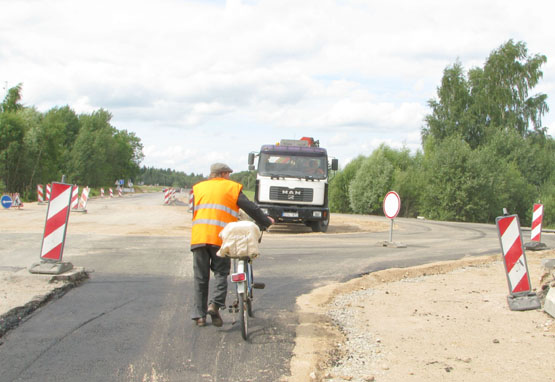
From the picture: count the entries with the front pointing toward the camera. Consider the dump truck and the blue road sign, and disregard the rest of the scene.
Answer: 2

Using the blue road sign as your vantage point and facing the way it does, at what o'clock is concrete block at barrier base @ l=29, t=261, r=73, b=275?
The concrete block at barrier base is roughly at 12 o'clock from the blue road sign.

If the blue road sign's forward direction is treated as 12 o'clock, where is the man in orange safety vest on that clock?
The man in orange safety vest is roughly at 12 o'clock from the blue road sign.

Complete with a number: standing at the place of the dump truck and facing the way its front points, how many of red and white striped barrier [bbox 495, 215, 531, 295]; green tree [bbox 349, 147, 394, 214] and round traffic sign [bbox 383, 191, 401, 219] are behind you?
1

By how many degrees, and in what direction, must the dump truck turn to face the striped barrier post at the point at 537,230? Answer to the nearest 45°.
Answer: approximately 45° to its left

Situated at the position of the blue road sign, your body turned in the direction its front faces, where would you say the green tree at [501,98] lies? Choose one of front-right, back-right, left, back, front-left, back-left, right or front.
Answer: left

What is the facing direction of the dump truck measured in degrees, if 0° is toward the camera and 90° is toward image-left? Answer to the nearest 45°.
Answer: approximately 0°

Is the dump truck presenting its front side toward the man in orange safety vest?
yes

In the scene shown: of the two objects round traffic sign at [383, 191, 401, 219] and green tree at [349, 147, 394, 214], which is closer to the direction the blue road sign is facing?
the round traffic sign

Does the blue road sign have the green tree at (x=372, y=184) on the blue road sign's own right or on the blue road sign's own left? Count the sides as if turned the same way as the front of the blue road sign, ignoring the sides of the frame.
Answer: on the blue road sign's own left

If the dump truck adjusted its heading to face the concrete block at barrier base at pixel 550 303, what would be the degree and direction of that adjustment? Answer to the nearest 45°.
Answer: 0° — it already faces it

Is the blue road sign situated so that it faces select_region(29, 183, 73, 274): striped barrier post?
yes

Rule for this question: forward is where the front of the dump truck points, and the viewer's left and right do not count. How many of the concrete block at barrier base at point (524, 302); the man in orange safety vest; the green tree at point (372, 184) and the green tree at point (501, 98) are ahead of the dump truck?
2

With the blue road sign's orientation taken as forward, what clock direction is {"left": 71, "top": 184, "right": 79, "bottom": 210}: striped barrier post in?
The striped barrier post is roughly at 10 o'clock from the blue road sign.
